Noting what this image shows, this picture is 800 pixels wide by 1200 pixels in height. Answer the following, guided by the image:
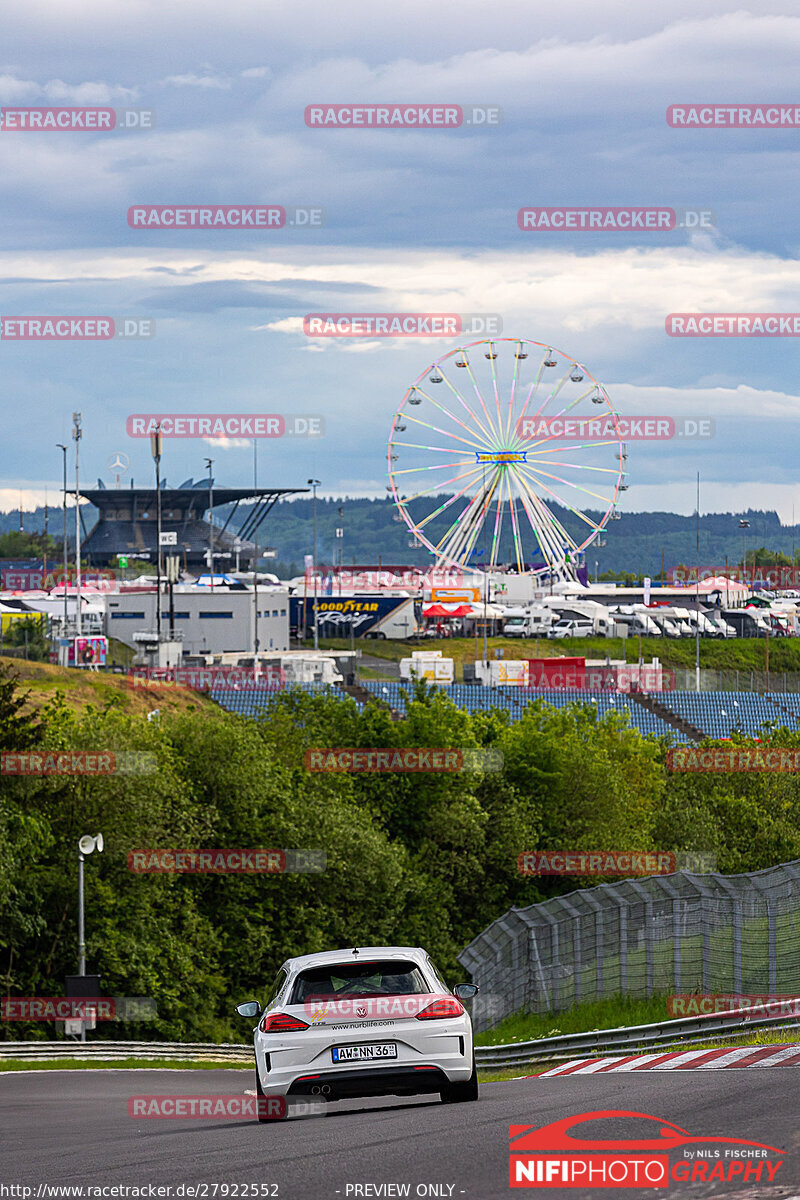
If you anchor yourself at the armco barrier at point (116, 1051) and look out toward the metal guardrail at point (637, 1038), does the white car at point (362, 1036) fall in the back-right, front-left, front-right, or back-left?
front-right

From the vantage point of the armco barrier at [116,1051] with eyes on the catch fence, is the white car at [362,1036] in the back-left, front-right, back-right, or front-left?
front-right

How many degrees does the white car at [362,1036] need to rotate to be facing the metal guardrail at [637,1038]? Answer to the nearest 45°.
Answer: approximately 45° to its right

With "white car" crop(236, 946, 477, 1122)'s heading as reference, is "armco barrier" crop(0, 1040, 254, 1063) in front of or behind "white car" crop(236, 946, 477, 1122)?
in front

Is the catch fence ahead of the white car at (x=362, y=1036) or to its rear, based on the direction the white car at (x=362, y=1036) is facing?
ahead

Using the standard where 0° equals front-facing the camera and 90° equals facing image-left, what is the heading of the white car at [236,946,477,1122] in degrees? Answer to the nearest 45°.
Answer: approximately 180°
